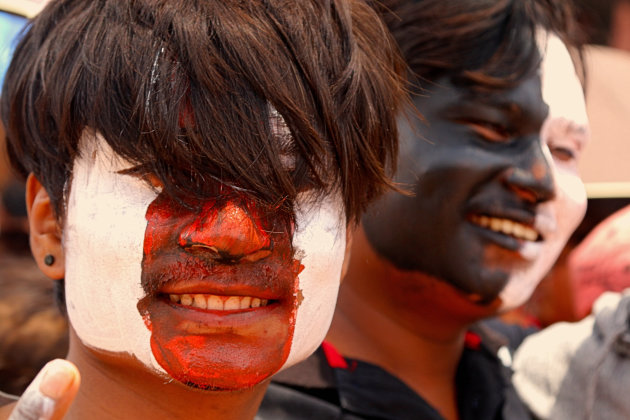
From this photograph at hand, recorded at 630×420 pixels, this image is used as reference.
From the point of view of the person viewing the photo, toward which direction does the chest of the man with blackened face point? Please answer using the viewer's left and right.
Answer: facing the viewer and to the right of the viewer

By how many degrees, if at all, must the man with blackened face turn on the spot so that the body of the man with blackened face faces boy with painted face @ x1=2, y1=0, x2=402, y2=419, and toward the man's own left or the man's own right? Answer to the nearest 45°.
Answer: approximately 90° to the man's own right
